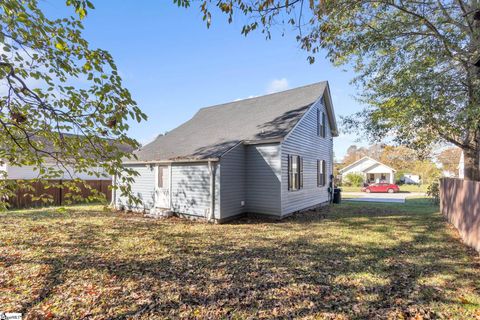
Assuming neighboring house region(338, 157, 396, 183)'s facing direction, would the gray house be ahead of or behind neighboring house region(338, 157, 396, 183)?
ahead

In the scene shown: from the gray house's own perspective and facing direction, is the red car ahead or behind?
ahead

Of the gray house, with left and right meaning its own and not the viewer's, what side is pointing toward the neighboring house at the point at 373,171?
front

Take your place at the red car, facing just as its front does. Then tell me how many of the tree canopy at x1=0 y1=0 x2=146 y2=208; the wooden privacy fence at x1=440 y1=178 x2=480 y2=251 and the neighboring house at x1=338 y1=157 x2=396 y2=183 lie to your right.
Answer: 1

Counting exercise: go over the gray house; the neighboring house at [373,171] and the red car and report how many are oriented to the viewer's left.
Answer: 1

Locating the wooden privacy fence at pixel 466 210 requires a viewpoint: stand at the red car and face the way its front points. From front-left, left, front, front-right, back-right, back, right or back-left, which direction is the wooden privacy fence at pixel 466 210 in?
left

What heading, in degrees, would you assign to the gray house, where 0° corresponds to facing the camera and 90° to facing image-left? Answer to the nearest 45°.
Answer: approximately 225°

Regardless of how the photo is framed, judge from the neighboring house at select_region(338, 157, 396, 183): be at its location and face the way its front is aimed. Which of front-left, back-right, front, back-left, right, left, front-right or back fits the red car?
front

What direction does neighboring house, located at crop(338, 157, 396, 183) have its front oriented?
toward the camera

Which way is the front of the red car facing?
to the viewer's left

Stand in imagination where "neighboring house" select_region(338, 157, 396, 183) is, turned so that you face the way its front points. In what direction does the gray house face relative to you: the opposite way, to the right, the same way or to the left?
the opposite way
